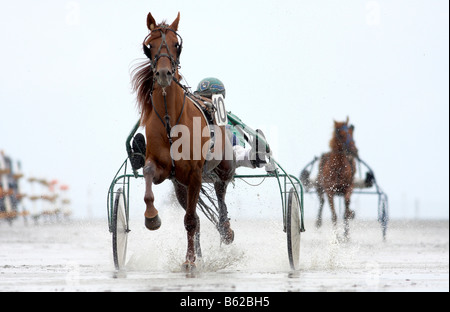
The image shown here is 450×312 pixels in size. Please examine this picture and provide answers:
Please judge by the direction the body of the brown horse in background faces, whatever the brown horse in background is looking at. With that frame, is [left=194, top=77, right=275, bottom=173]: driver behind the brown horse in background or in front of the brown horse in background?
in front

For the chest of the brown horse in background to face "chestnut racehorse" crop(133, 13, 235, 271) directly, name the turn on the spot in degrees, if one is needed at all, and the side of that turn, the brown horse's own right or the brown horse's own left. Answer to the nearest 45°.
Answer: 0° — it already faces it

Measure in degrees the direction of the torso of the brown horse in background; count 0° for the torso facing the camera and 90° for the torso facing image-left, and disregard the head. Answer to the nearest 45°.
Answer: approximately 0°
